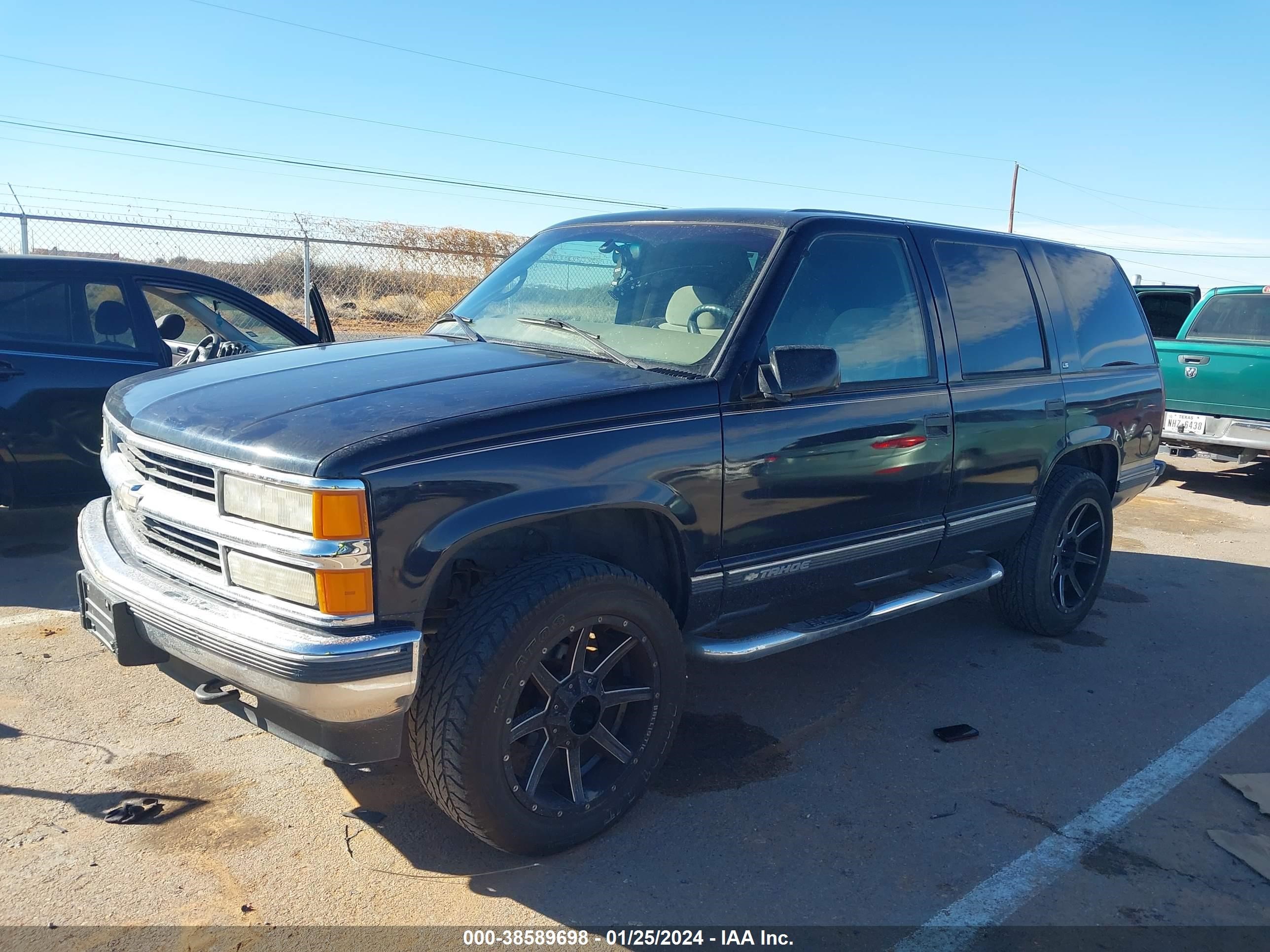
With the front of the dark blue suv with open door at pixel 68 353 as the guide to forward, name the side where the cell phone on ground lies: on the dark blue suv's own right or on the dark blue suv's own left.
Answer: on the dark blue suv's own right

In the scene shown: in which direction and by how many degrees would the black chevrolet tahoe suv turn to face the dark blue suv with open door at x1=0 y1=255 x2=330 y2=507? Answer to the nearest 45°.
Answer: approximately 90° to its right

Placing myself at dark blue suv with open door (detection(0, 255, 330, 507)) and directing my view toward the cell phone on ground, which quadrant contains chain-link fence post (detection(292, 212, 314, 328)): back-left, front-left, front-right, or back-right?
back-left

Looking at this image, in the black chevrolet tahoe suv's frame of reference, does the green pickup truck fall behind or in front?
behind

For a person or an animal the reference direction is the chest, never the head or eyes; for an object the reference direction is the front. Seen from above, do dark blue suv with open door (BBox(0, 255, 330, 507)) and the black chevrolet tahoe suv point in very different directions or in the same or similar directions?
very different directions

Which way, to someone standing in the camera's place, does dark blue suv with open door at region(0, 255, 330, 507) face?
facing away from the viewer and to the right of the viewer

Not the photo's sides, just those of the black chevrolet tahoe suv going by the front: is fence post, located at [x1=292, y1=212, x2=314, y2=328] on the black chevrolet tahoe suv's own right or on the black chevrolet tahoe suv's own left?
on the black chevrolet tahoe suv's own right
